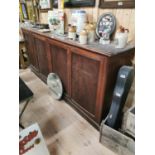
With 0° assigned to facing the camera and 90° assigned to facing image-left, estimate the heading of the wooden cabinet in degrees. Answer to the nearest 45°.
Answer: approximately 45°

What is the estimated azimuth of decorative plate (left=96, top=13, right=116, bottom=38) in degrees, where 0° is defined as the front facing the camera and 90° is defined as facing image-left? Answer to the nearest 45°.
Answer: approximately 45°
